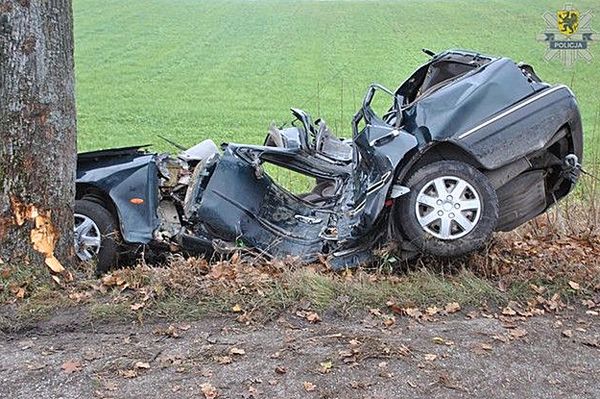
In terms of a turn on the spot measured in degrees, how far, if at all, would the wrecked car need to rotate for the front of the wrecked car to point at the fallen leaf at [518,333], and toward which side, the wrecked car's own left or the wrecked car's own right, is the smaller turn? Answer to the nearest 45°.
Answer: approximately 135° to the wrecked car's own left

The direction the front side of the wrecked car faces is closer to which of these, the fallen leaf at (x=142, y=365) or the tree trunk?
the tree trunk

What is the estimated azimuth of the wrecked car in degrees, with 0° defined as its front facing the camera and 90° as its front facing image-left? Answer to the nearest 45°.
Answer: approximately 90°

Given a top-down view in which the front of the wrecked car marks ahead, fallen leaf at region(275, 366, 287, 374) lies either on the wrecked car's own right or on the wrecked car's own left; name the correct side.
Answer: on the wrecked car's own left

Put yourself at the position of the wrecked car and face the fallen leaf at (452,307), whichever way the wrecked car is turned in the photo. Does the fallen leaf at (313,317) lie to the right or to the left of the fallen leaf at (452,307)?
right

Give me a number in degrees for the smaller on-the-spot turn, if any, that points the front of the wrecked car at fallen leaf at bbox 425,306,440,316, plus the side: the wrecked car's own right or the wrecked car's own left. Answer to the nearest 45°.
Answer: approximately 90° to the wrecked car's own left

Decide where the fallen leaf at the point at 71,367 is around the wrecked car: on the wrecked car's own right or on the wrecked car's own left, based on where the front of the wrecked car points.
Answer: on the wrecked car's own left

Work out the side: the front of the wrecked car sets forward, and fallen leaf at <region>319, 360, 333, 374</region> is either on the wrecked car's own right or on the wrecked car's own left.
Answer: on the wrecked car's own left

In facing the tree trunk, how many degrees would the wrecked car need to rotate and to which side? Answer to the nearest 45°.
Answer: approximately 45° to its left

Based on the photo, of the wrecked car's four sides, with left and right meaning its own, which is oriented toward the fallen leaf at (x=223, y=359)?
left

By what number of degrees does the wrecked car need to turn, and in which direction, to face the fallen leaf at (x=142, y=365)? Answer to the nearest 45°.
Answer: approximately 45° to its left

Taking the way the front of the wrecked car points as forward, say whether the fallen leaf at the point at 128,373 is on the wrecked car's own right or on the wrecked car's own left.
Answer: on the wrecked car's own left

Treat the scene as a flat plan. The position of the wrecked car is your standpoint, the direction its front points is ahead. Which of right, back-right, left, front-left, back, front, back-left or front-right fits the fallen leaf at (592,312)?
back-left
